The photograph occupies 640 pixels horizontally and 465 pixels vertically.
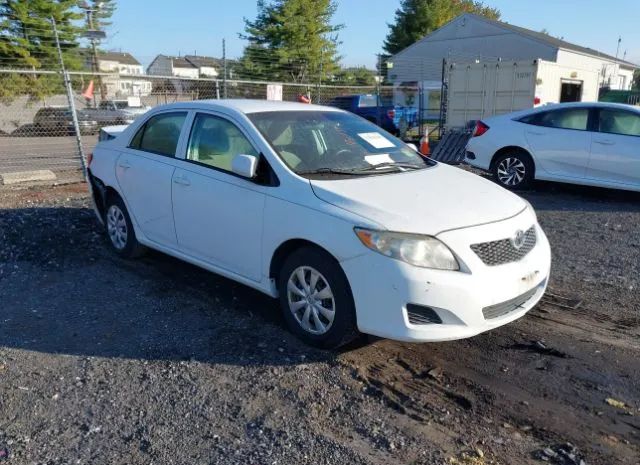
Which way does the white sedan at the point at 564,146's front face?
to the viewer's right

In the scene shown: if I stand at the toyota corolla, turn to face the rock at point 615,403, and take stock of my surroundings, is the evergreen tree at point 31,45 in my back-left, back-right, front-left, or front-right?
back-left

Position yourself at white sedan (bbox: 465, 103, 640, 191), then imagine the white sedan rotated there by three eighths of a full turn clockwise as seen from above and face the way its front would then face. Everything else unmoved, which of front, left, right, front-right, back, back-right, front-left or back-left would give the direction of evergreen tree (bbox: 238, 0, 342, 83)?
right

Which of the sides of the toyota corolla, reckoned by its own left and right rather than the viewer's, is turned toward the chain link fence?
back

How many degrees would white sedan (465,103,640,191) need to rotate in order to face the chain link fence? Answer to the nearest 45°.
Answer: approximately 180°

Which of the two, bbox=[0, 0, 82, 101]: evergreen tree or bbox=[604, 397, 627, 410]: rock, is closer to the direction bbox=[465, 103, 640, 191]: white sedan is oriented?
the rock

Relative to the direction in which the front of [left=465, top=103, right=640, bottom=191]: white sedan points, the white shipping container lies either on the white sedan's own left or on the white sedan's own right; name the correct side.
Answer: on the white sedan's own left

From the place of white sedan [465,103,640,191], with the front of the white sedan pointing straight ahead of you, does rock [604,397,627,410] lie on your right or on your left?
on your right

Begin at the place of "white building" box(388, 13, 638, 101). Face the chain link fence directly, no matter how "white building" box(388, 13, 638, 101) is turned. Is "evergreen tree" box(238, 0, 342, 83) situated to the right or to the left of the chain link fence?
right

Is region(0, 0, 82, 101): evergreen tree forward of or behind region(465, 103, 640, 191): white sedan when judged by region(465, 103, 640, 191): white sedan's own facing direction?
behind

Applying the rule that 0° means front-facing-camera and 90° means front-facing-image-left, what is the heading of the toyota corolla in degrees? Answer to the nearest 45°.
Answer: approximately 315°
